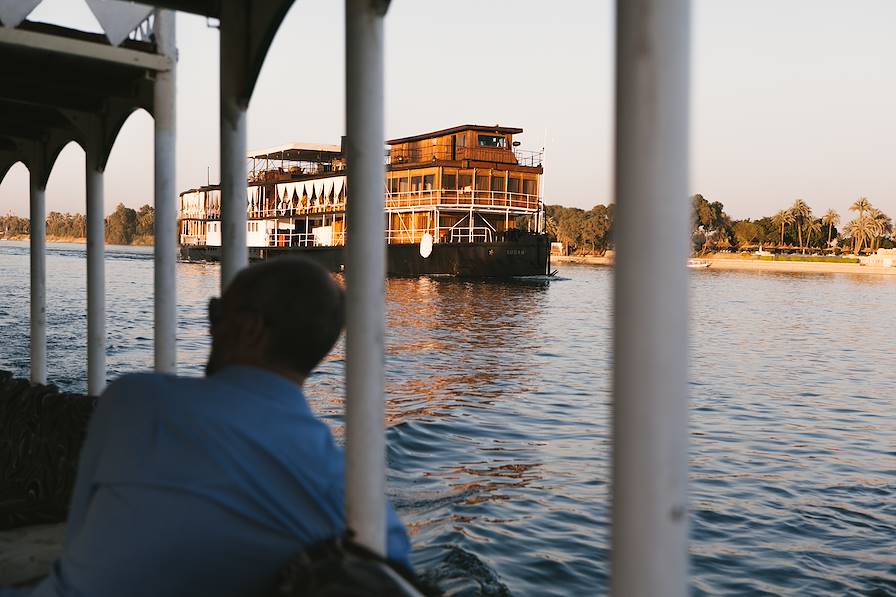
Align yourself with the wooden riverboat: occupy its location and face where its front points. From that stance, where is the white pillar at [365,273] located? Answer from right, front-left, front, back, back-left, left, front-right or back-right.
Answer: front-right

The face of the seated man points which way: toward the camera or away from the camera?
away from the camera

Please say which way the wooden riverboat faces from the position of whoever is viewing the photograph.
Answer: facing the viewer and to the right of the viewer
